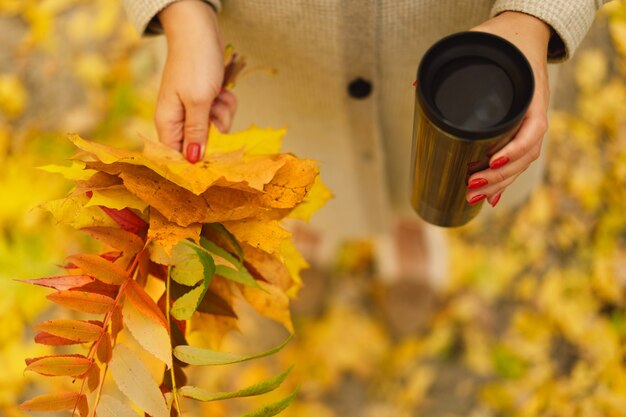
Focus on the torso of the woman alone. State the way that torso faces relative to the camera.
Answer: toward the camera

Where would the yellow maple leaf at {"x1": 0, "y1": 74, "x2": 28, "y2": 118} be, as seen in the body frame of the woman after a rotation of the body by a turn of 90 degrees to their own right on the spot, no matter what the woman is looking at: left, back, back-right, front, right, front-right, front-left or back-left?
front-right
